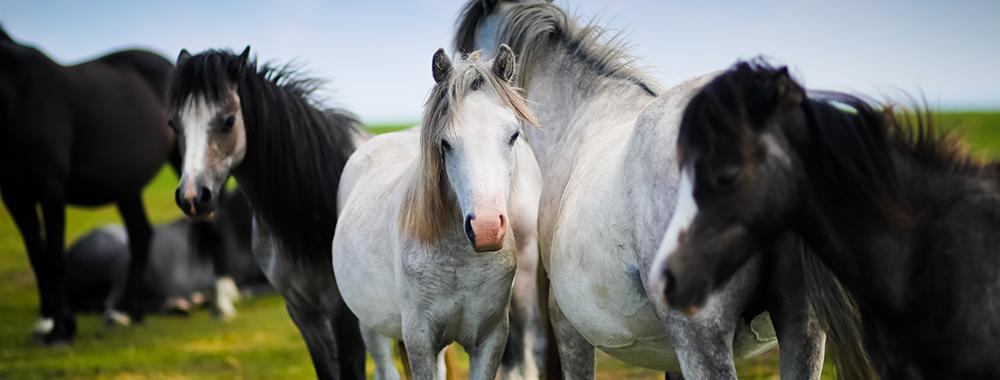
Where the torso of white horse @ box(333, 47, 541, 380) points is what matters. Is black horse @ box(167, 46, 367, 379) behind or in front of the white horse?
behind

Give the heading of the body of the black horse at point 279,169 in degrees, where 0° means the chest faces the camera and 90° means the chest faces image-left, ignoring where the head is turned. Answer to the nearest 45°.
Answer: approximately 45°

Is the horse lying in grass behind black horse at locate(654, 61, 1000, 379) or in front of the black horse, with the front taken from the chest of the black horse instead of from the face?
in front

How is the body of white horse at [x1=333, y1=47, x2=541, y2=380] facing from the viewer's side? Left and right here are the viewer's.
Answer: facing the viewer and to the right of the viewer

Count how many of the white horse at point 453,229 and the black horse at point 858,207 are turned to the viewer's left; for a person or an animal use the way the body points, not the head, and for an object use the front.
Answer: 1

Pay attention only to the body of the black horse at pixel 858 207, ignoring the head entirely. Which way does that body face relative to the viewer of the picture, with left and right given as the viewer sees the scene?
facing to the left of the viewer

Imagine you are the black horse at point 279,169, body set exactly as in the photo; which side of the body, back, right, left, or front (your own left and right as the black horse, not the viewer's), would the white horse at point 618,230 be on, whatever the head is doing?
left

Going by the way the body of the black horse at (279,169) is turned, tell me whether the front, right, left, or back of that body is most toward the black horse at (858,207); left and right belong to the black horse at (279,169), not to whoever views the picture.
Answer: left
